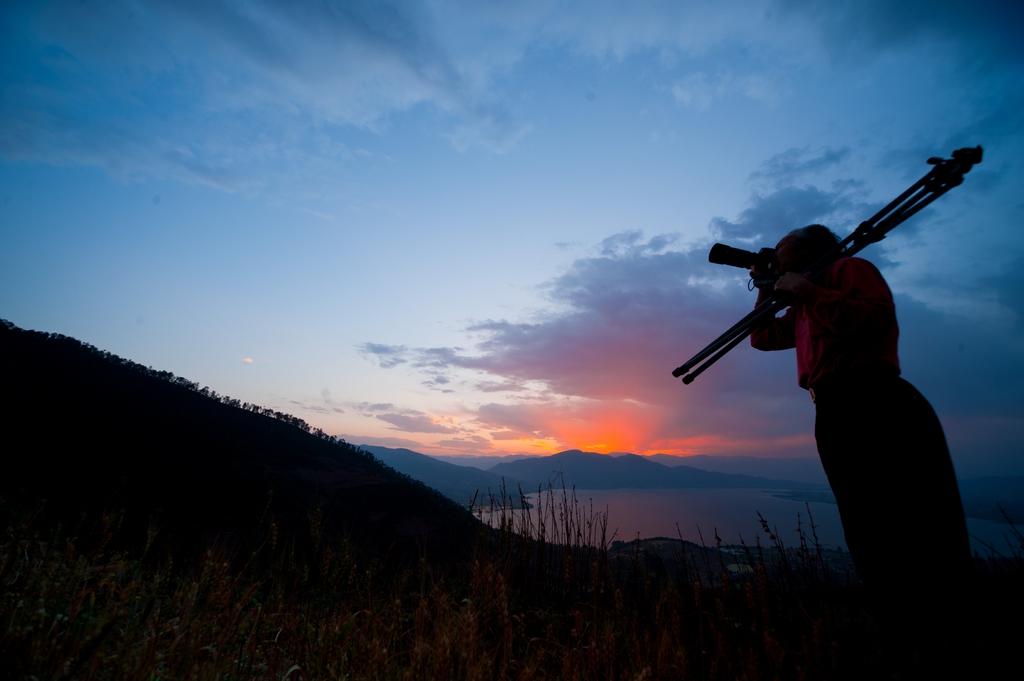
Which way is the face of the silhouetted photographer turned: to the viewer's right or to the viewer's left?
to the viewer's left

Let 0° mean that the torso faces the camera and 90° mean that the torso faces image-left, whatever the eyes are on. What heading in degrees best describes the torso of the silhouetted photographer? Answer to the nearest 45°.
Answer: approximately 90°
